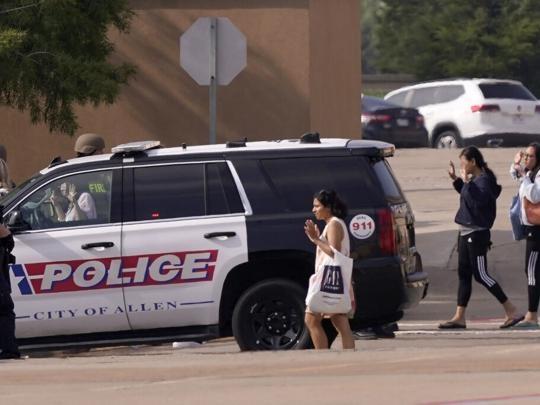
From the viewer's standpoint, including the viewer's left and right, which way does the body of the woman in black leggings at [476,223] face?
facing to the left of the viewer

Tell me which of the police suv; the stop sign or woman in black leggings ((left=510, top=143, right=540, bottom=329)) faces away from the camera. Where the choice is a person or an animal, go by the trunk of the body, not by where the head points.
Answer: the stop sign

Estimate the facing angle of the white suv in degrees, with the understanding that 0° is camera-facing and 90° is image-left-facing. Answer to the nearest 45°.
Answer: approximately 135°

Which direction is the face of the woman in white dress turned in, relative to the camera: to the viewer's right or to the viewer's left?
to the viewer's left

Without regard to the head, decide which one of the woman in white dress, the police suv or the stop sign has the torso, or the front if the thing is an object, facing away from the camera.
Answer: the stop sign

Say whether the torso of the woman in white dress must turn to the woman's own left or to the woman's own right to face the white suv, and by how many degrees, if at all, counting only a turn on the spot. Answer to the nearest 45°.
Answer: approximately 90° to the woman's own right

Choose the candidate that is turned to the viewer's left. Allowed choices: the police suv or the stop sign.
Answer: the police suv

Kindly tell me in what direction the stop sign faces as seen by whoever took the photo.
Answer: facing away from the viewer

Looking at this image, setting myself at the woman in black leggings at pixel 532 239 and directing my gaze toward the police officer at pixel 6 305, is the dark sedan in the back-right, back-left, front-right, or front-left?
back-right
